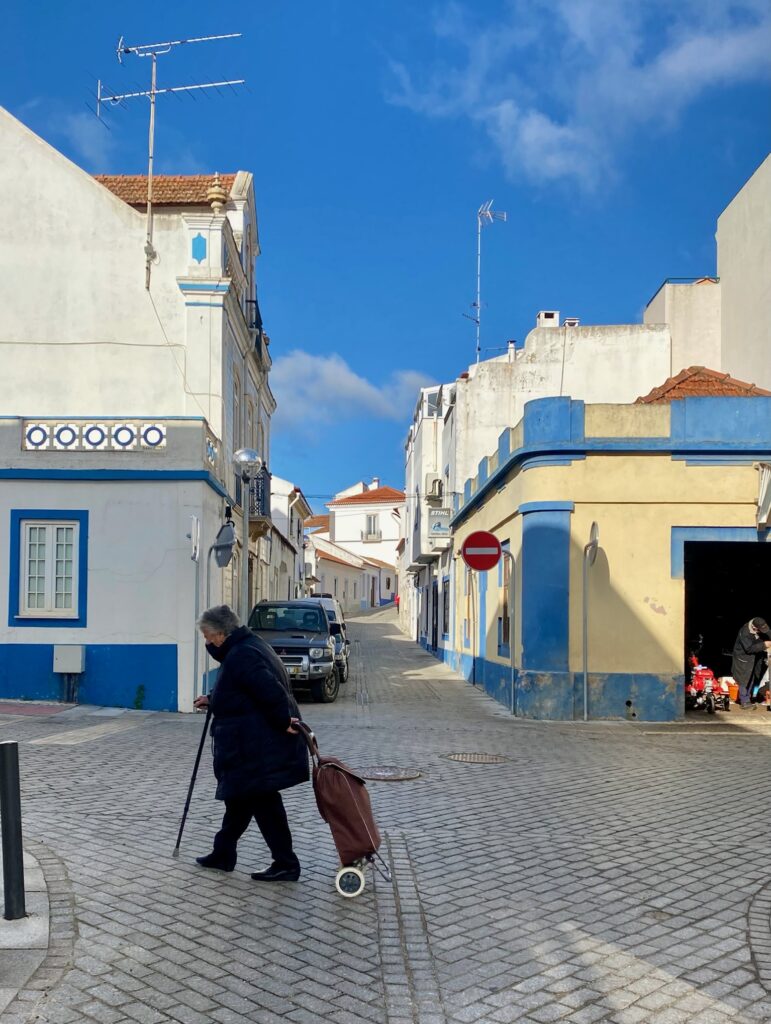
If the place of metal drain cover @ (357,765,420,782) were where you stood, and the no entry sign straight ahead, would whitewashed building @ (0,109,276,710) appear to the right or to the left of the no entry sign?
left

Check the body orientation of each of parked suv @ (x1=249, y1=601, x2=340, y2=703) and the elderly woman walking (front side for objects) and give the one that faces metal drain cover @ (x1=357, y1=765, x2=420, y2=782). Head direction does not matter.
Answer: the parked suv

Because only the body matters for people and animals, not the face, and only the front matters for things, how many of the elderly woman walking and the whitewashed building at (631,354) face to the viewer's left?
2

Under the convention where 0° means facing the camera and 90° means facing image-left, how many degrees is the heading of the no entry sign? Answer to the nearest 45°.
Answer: approximately 0°

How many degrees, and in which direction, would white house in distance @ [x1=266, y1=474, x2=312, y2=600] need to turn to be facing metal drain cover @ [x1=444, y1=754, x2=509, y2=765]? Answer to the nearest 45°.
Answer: approximately 45° to its right

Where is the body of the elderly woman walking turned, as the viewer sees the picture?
to the viewer's left

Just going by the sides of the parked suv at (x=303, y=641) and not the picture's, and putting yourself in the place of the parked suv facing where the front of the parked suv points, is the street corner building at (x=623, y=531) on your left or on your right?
on your left

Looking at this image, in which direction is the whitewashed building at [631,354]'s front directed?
to the viewer's left
